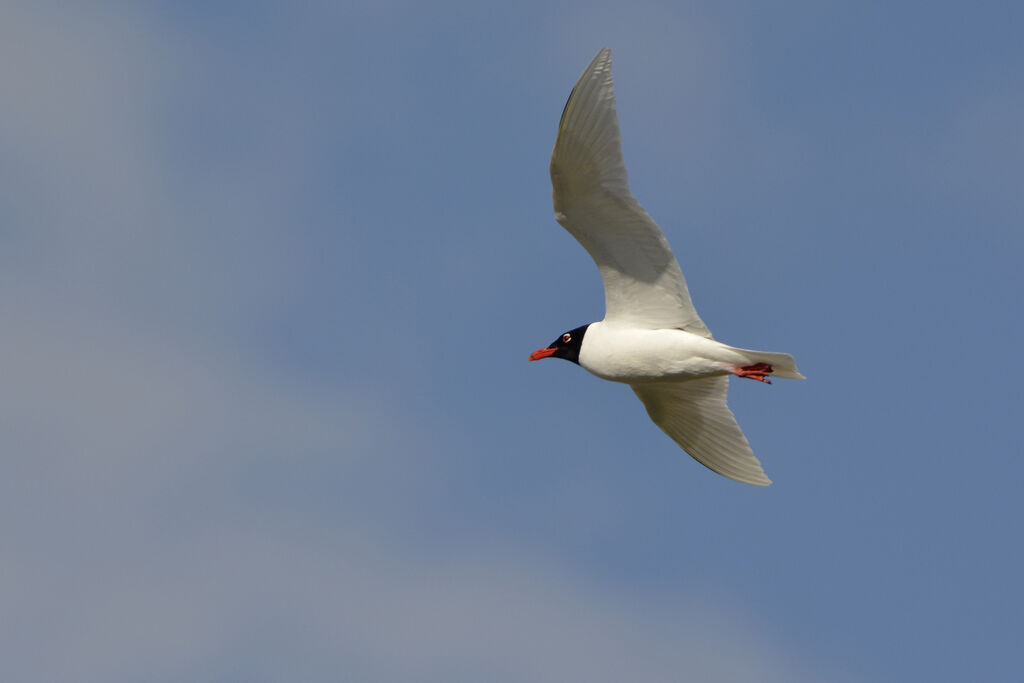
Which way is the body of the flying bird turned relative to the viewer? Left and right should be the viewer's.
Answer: facing to the left of the viewer
